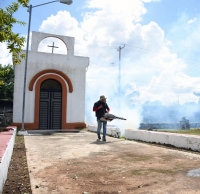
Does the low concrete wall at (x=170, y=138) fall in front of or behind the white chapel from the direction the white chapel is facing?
in front

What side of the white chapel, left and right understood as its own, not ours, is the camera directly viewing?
front
